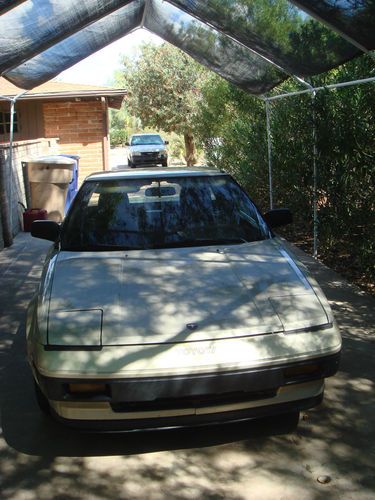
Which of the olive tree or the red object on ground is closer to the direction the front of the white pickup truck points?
the red object on ground

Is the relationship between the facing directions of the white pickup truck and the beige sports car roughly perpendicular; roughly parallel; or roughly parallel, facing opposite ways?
roughly parallel

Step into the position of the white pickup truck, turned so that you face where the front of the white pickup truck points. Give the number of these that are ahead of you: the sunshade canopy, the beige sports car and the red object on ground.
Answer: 3

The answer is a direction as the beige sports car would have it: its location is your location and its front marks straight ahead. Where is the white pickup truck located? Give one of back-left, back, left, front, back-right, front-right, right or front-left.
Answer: back

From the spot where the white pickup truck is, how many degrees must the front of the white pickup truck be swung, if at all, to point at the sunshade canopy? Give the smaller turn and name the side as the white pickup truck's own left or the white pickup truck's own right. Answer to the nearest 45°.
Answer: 0° — it already faces it

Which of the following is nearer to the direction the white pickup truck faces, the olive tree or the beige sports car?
the beige sports car

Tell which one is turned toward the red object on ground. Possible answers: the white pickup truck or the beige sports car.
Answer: the white pickup truck

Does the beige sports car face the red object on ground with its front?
no

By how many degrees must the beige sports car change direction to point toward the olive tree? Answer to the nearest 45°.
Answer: approximately 180°

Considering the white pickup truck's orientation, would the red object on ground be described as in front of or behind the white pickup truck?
in front

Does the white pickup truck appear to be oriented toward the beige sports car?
yes

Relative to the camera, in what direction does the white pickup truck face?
facing the viewer

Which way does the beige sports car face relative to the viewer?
toward the camera
